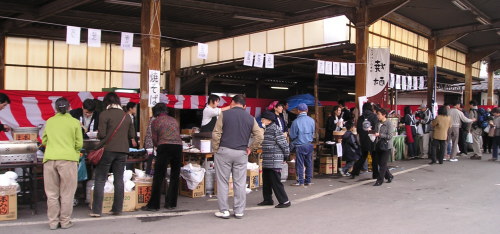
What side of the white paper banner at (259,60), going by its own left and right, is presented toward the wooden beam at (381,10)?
left

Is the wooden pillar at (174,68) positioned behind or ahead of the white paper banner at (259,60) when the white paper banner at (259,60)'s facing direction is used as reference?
behind

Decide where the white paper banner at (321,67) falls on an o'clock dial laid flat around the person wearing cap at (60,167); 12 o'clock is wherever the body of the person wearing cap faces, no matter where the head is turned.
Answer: The white paper banner is roughly at 2 o'clock from the person wearing cap.

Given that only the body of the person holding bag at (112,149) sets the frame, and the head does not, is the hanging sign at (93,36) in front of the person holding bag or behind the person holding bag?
in front

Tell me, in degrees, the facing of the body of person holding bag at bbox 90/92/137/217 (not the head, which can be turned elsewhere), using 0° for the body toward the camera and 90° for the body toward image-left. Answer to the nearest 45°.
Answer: approximately 180°

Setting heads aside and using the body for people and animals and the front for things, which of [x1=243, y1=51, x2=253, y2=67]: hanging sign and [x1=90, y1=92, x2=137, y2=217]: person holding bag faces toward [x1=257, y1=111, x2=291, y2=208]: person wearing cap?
the hanging sign

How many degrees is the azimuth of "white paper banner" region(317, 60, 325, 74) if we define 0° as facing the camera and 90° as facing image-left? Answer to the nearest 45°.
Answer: approximately 0°

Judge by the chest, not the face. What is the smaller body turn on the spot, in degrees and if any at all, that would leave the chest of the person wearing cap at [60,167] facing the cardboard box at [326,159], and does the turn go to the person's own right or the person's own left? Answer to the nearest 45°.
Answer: approximately 45° to the person's own right

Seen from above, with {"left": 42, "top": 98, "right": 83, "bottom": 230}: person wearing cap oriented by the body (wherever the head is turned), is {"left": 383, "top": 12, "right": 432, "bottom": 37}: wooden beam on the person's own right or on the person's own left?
on the person's own right

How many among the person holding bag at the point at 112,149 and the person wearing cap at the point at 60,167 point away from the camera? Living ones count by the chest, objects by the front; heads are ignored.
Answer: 2

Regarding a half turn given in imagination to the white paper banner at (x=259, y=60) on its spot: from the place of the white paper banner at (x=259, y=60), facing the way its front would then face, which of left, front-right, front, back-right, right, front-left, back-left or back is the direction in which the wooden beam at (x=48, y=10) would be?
left

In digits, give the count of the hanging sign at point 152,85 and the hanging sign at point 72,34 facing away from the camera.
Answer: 0
